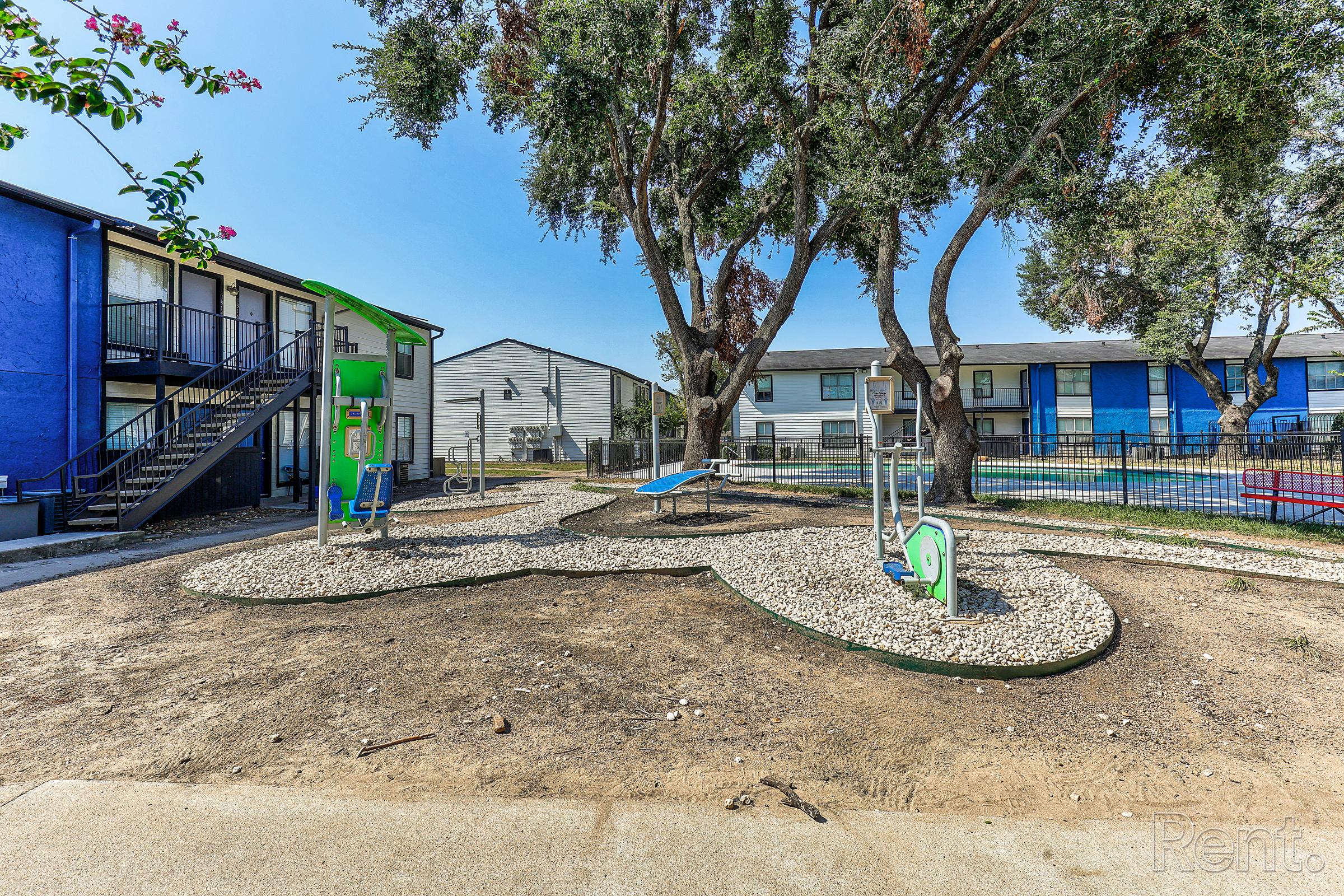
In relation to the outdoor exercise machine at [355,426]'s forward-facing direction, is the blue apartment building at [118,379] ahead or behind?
behind

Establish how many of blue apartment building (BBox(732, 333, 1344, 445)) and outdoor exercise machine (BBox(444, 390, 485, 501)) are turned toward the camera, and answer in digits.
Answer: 1

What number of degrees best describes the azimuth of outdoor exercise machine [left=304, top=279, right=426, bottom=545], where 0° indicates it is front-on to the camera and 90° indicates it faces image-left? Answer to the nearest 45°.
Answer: approximately 315°

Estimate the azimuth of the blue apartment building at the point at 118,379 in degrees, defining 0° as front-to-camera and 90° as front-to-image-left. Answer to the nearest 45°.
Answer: approximately 315°
